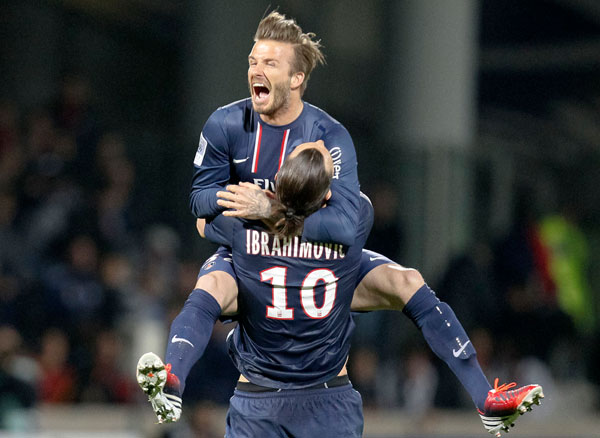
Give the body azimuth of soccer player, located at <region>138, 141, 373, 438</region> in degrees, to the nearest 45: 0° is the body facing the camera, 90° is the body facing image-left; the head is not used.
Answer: approximately 180°

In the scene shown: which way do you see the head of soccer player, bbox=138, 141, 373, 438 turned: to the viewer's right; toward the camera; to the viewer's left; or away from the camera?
away from the camera
